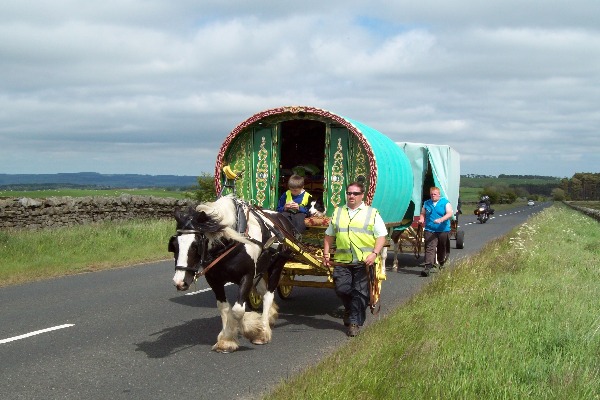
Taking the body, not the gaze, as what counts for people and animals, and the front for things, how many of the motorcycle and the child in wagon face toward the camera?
2

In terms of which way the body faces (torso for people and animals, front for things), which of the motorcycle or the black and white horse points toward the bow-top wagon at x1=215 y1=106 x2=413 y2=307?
the motorcycle

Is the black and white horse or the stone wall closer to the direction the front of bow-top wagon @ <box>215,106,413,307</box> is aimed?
the black and white horse

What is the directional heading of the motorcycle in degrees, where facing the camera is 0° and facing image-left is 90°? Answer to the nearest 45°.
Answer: approximately 0°

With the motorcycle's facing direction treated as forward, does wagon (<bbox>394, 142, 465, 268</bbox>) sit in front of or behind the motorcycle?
in front

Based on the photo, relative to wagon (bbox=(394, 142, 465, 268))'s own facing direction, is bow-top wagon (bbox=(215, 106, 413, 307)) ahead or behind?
ahead

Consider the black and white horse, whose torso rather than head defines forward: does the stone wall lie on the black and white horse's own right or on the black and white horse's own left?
on the black and white horse's own right

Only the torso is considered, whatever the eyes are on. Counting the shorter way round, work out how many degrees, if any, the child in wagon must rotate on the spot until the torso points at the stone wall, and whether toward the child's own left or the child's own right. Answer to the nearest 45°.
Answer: approximately 135° to the child's own right
